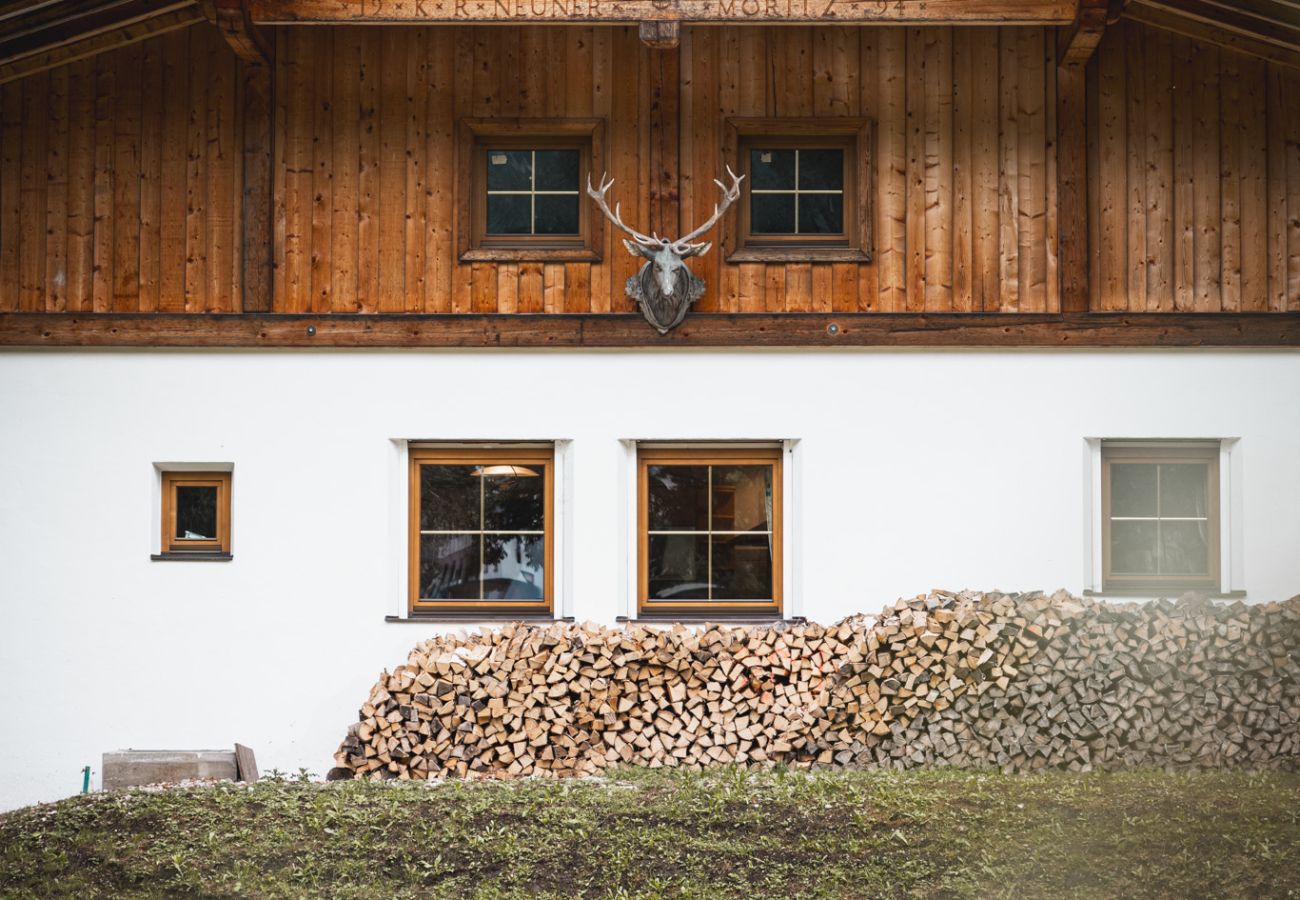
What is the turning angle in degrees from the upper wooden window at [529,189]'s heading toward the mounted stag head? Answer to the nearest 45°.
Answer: approximately 45° to its left

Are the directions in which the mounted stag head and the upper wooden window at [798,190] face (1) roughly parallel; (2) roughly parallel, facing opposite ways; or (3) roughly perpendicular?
roughly parallel

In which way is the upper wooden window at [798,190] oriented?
toward the camera

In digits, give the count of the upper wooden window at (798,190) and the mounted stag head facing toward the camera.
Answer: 2

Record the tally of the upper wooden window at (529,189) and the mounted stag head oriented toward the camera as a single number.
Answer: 2

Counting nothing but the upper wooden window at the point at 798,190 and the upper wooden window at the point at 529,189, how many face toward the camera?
2

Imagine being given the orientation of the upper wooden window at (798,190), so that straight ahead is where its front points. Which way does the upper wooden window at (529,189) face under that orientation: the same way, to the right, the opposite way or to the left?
the same way

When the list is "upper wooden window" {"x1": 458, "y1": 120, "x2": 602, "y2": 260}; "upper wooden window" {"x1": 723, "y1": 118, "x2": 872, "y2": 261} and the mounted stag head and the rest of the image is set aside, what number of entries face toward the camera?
3

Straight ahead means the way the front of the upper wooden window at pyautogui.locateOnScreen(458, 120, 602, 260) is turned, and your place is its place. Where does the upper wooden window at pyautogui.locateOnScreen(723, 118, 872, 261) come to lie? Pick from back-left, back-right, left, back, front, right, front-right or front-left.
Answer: left

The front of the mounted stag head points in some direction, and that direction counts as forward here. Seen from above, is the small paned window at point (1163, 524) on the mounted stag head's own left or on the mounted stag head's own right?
on the mounted stag head's own left

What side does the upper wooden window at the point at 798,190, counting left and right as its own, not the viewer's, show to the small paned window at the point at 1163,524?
left

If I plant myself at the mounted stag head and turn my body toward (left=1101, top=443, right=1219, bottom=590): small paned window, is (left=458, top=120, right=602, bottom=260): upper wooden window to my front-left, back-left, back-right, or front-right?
back-left

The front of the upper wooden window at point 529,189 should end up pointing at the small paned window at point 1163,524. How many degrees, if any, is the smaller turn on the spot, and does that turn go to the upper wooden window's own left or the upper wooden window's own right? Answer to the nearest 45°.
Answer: approximately 90° to the upper wooden window's own left

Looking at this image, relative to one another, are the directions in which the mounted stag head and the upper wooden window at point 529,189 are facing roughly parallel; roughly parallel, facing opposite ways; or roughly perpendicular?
roughly parallel
